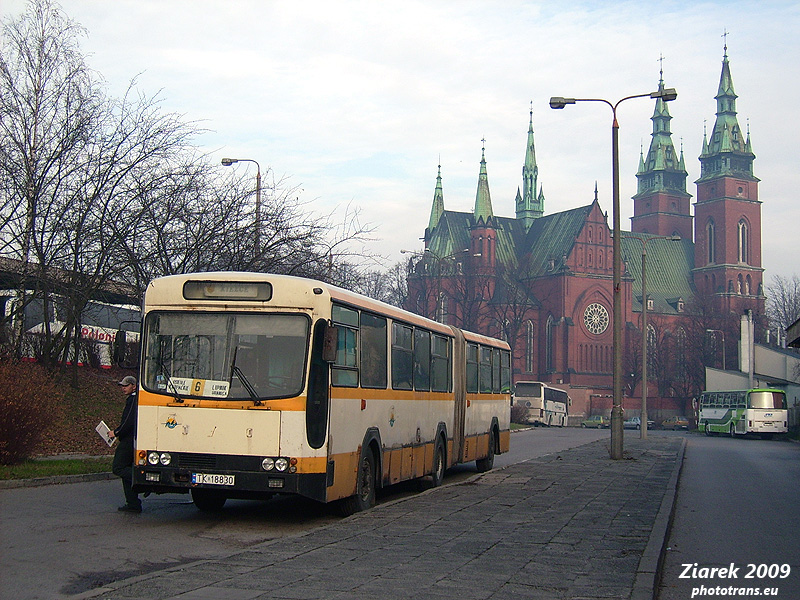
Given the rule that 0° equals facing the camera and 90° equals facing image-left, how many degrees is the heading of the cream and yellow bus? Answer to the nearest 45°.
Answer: approximately 45°

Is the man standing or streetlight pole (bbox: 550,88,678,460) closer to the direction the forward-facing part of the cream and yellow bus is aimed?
the man standing

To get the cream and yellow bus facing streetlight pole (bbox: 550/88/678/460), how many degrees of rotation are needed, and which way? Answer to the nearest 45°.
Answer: approximately 180°

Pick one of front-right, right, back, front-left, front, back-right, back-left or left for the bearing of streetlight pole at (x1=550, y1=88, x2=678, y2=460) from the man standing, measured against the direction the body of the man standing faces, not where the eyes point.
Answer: back-right

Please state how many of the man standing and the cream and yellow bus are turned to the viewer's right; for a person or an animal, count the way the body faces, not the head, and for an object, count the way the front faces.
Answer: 0

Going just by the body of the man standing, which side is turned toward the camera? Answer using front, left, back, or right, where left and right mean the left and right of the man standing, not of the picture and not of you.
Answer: left
